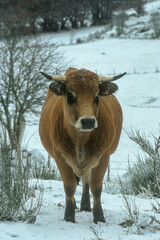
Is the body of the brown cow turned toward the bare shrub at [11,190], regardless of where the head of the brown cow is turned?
no

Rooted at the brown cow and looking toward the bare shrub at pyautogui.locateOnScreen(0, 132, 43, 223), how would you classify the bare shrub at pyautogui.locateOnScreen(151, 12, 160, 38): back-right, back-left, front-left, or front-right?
back-right

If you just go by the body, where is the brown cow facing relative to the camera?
toward the camera

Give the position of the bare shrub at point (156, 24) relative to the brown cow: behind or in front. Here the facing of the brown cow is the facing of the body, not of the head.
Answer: behind

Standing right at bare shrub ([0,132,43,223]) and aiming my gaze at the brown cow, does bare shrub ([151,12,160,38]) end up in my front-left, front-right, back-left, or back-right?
front-left
